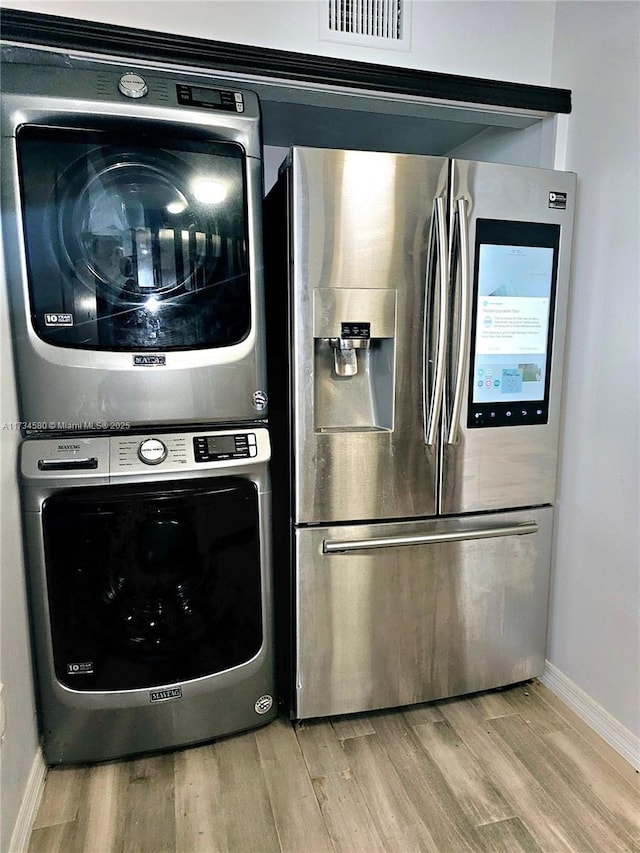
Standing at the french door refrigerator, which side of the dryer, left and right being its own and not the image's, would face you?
left

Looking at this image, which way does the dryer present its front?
toward the camera

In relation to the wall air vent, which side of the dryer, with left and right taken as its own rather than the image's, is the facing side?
left
